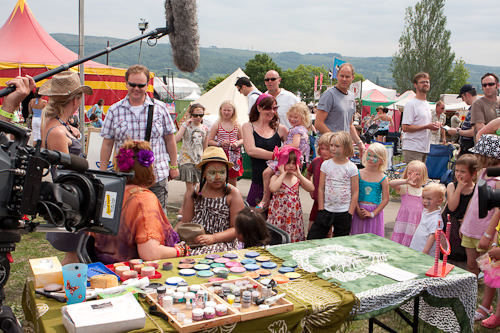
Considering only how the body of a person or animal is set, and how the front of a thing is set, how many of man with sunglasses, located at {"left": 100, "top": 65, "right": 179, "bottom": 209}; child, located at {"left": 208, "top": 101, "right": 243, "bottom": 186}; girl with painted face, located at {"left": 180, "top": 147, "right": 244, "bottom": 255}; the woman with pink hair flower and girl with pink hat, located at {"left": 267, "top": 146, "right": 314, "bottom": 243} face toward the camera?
4

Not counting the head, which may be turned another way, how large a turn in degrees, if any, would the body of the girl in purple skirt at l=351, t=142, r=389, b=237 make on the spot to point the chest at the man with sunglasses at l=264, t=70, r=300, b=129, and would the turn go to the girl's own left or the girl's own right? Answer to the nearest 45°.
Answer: approximately 90° to the girl's own right

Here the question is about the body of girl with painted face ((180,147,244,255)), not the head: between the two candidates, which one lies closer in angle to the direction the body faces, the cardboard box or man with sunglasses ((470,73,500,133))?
the cardboard box

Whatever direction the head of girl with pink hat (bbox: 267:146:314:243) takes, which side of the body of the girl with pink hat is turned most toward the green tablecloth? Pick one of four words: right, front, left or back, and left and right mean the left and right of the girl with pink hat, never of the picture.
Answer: front

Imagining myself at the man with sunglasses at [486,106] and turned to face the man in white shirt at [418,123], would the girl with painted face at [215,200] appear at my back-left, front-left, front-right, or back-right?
front-left

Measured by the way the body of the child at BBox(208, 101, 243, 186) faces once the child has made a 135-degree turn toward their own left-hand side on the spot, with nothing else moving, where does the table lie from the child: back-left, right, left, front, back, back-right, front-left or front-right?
back-right

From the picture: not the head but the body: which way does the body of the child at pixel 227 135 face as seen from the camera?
toward the camera
